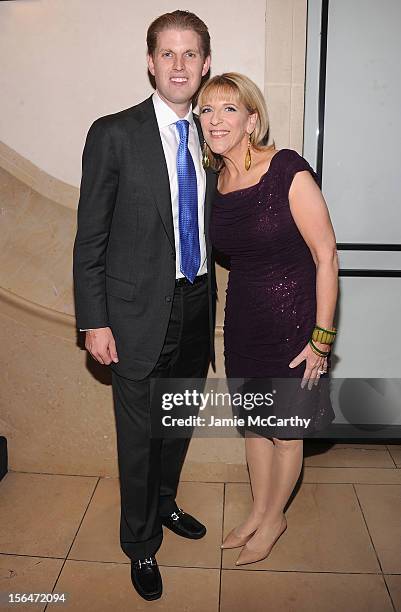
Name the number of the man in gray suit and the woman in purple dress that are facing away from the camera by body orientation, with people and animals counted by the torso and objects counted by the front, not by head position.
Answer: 0

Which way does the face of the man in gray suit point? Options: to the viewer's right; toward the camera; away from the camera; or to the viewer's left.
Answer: toward the camera
